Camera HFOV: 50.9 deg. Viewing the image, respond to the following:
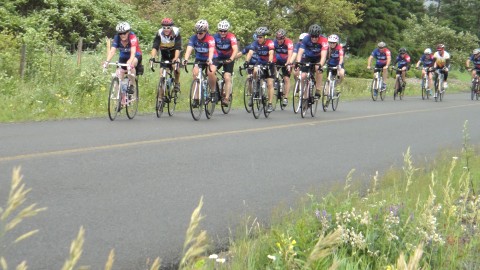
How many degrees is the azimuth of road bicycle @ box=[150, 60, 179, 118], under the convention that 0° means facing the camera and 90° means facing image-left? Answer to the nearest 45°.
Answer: approximately 45°

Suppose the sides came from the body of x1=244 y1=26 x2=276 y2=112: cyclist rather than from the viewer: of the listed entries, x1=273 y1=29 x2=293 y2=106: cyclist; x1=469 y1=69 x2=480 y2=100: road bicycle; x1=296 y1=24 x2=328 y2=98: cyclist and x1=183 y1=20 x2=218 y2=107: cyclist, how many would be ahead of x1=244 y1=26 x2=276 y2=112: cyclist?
1

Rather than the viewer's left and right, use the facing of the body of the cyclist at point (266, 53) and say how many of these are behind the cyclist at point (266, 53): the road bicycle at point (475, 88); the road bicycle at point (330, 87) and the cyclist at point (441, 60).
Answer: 3

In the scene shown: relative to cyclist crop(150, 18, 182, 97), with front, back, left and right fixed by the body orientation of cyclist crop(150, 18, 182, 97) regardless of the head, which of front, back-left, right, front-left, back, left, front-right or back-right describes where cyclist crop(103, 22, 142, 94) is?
front

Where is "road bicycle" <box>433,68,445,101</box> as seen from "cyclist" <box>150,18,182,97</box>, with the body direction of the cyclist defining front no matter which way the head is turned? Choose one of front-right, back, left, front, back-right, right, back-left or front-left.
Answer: back

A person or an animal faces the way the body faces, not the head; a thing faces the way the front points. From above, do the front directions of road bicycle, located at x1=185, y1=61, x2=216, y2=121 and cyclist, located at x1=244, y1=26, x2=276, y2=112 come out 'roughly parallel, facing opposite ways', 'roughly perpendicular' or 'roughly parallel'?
roughly parallel

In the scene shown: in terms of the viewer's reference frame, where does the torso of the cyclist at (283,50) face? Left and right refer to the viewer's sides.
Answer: facing the viewer and to the left of the viewer

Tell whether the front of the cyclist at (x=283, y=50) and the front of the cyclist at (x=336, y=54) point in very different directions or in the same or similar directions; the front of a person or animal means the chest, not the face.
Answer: same or similar directions

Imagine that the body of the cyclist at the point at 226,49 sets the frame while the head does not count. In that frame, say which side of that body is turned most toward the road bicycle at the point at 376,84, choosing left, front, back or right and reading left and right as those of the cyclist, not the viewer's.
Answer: back

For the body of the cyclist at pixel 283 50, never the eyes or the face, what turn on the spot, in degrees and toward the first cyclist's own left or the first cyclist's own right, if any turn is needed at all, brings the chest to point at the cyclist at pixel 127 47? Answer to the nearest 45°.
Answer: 0° — they already face them

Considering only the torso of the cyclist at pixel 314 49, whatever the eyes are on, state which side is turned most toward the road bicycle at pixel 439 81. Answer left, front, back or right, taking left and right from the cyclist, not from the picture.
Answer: back

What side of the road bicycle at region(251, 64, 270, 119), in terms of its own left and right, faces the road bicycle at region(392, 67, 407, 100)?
back

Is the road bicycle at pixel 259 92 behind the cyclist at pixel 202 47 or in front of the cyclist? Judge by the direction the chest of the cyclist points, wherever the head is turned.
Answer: behind

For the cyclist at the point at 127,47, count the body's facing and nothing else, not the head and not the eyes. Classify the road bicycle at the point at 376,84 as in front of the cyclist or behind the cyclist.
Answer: behind

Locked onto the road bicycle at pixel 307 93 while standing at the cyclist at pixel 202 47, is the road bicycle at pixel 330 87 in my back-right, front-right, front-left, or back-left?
front-left

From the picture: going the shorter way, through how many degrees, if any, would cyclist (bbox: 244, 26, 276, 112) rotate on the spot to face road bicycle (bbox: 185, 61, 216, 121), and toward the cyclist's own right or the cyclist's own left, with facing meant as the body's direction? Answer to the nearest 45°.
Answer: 0° — they already face it
